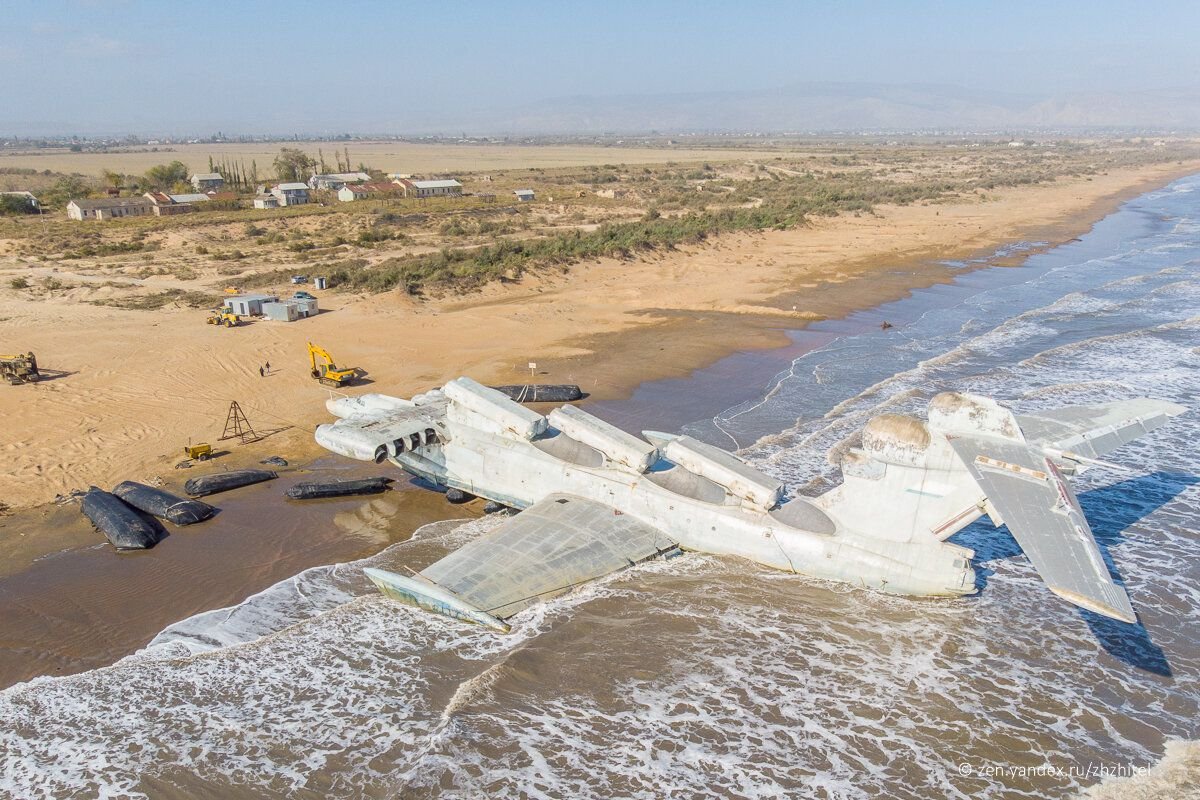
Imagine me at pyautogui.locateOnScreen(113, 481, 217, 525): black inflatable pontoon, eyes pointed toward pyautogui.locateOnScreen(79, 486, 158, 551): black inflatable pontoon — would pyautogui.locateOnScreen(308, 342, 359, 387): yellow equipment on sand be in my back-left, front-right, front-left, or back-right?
back-right

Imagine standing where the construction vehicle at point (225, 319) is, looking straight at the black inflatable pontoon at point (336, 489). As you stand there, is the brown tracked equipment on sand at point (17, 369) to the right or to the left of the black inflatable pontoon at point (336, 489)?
right

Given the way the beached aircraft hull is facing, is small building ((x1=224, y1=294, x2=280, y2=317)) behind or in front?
in front

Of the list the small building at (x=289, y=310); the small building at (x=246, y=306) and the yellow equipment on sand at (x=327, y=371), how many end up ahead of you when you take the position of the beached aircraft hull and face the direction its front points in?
3

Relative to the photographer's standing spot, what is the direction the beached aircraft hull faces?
facing away from the viewer and to the left of the viewer

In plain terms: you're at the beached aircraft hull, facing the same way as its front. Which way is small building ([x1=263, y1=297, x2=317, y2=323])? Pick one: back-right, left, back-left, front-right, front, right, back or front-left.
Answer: front

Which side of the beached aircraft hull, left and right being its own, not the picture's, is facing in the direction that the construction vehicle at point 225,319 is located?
front

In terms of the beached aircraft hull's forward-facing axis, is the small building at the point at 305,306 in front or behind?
in front
